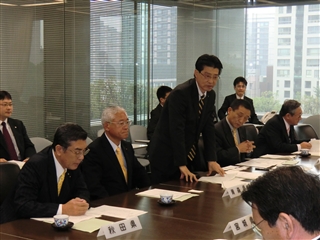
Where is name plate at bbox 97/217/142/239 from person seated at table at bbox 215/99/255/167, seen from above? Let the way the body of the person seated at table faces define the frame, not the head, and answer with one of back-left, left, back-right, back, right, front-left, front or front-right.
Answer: front-right

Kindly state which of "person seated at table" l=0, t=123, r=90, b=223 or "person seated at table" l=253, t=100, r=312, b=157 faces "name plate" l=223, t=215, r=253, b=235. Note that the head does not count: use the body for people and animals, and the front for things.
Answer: "person seated at table" l=0, t=123, r=90, b=223

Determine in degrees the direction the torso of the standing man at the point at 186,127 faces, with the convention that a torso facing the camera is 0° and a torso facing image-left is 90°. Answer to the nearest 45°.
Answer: approximately 315°
